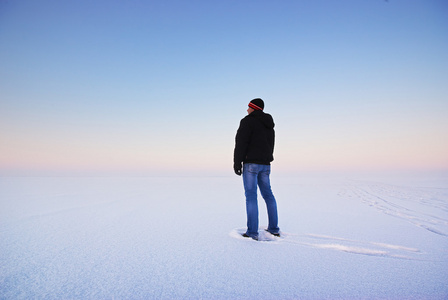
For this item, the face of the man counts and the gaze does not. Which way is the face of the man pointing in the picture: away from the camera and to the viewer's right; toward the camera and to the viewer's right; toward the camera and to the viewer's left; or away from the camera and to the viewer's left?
away from the camera and to the viewer's left

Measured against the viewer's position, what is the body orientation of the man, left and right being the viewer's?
facing away from the viewer and to the left of the viewer
